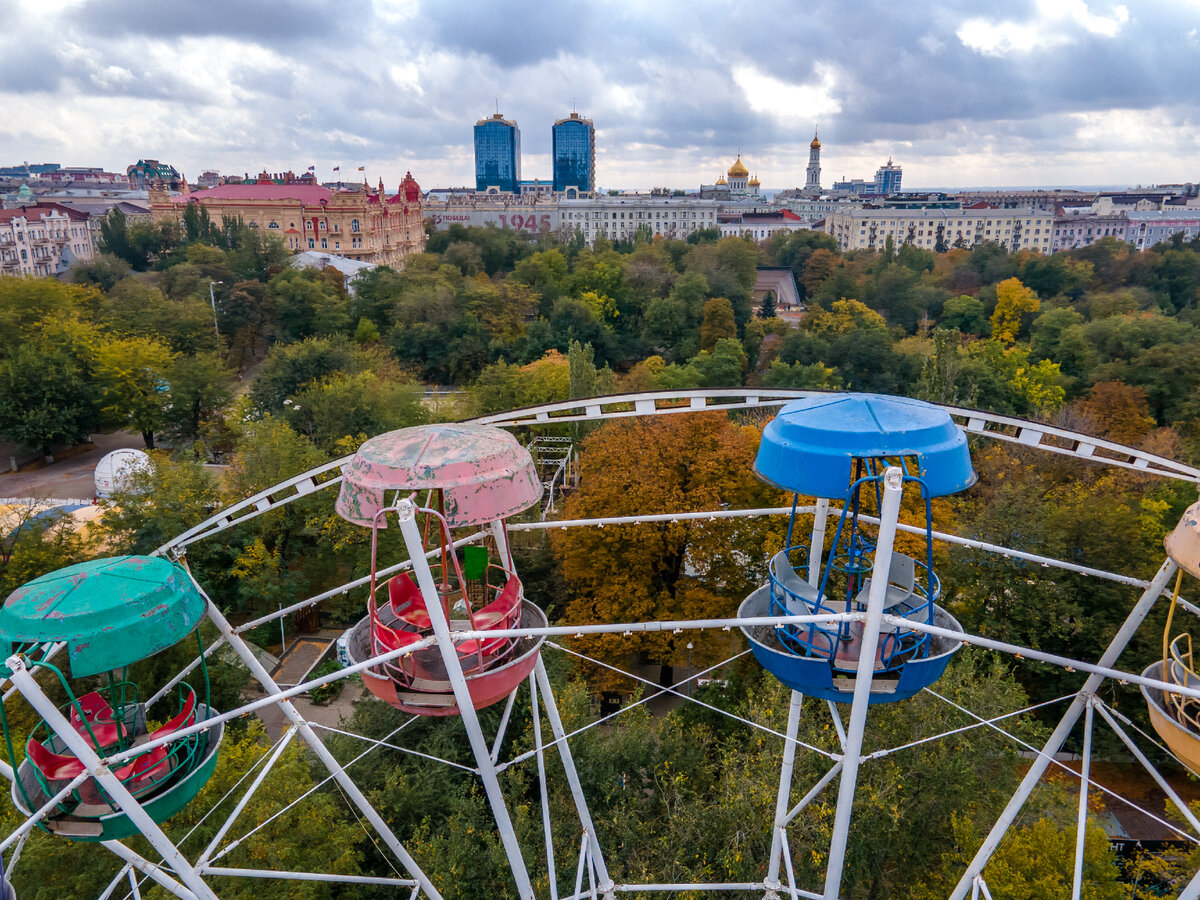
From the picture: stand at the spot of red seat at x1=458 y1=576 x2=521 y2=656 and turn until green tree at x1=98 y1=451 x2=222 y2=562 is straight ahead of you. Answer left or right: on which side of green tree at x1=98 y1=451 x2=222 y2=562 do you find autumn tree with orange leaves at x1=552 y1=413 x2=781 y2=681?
right

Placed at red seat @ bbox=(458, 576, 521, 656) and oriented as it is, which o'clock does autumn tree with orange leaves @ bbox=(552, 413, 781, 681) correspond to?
The autumn tree with orange leaves is roughly at 5 o'clock from the red seat.

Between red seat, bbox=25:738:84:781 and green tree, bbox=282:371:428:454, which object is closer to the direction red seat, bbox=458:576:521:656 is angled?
the red seat

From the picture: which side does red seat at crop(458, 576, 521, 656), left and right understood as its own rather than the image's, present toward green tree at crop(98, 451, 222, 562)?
right

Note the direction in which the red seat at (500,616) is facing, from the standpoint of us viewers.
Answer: facing the viewer and to the left of the viewer

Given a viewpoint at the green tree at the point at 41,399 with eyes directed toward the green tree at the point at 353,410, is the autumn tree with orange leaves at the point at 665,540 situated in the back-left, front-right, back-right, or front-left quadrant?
front-right

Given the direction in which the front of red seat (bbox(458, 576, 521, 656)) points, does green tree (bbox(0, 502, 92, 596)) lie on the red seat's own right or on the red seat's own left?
on the red seat's own right

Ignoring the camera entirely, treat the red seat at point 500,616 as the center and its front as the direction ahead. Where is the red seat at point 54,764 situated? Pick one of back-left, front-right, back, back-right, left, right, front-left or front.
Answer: front-right

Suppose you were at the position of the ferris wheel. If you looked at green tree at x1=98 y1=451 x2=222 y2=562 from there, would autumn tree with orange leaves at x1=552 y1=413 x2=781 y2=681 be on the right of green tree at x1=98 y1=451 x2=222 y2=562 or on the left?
right

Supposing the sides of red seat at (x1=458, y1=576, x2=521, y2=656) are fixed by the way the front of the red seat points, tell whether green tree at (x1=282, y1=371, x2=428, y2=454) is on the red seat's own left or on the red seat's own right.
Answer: on the red seat's own right

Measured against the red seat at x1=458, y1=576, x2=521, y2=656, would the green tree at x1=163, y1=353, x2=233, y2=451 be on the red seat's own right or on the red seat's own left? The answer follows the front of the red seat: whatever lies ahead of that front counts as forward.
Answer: on the red seat's own right
